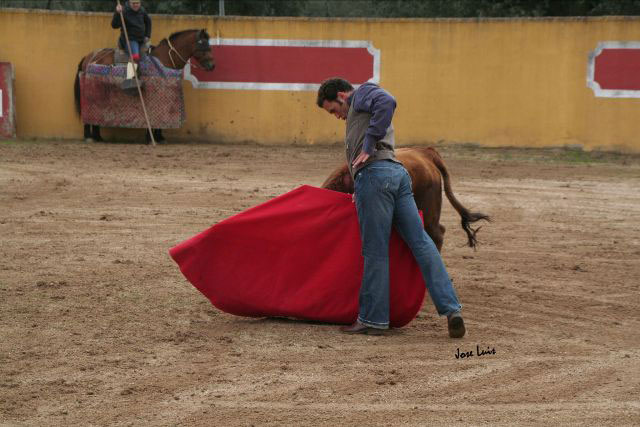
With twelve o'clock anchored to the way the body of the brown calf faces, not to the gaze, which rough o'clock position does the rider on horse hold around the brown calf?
The rider on horse is roughly at 2 o'clock from the brown calf.

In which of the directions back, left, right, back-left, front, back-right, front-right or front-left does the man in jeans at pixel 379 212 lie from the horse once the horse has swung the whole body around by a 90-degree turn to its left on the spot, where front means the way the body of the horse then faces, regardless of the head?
back

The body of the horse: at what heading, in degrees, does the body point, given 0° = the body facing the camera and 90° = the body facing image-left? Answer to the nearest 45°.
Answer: approximately 270°

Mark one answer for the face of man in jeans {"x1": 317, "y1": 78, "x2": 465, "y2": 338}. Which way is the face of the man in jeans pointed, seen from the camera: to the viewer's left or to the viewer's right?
to the viewer's left

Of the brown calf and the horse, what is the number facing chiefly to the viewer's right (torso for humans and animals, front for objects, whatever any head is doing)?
1

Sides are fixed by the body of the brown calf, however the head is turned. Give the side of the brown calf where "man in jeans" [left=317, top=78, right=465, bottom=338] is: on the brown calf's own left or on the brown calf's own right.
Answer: on the brown calf's own left

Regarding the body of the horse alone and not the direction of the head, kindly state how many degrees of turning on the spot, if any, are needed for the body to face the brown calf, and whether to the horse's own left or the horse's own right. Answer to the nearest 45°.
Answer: approximately 90° to the horse's own right

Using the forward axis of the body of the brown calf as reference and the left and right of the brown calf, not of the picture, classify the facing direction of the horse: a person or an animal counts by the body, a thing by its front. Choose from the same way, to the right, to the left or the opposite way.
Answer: the opposite way

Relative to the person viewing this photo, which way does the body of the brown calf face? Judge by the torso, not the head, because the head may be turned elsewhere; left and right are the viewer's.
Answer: facing to the left of the viewer
